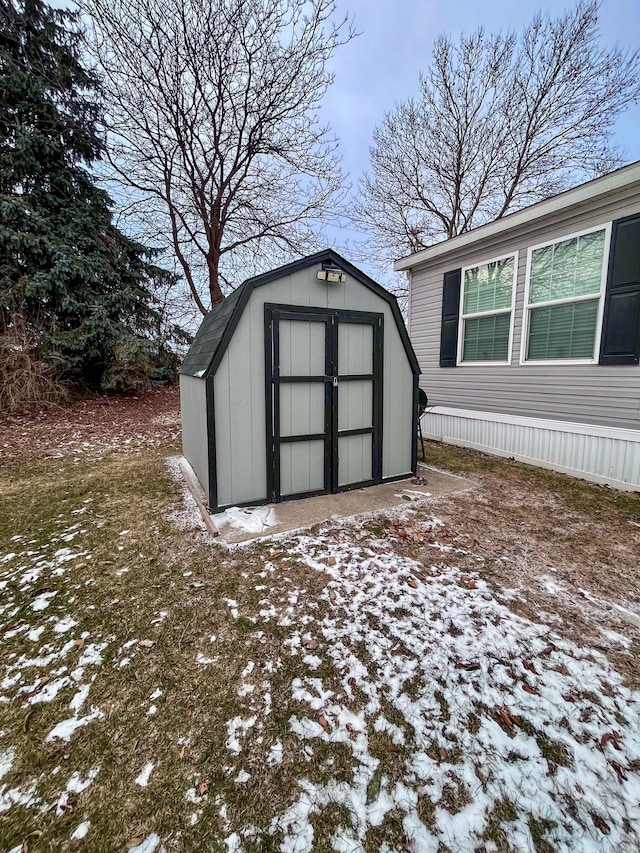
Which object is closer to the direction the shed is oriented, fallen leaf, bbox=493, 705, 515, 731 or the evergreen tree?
the fallen leaf

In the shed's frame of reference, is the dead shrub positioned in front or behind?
behind

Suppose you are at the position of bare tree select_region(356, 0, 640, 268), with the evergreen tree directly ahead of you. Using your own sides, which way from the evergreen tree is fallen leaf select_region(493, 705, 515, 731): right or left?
left

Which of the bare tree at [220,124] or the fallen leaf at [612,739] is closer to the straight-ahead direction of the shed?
the fallen leaf

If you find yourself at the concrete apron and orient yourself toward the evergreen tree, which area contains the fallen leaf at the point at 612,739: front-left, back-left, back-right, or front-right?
back-left

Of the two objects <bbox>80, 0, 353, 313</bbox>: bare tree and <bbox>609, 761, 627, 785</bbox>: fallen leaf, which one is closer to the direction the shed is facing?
the fallen leaf

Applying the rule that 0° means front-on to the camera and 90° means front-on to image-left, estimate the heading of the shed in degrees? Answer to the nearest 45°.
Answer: approximately 315°

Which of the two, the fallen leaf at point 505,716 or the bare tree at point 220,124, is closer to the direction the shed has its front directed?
the fallen leaf

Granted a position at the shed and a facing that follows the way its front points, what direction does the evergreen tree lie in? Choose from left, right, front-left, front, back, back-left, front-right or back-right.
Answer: back

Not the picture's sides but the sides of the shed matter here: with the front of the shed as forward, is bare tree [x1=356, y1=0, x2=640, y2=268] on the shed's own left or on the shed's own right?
on the shed's own left

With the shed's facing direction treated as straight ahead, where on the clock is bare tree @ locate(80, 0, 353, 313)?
The bare tree is roughly at 7 o'clock from the shed.
